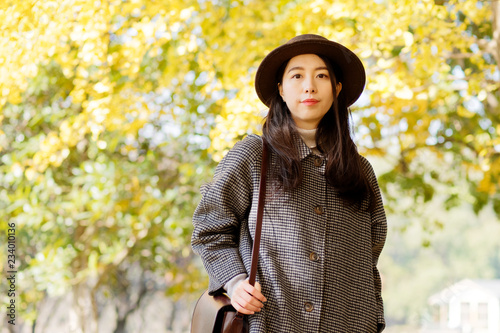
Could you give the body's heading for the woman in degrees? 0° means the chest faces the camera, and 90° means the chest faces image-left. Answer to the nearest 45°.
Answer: approximately 0°

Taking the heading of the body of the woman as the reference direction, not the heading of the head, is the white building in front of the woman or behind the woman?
behind
